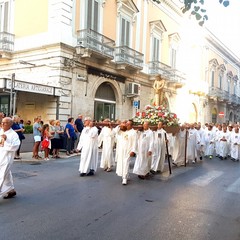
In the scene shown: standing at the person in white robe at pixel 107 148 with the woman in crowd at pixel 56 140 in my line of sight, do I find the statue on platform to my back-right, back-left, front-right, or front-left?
back-right

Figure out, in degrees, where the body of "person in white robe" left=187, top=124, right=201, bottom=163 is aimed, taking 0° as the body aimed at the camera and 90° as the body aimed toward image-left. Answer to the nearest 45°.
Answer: approximately 45°

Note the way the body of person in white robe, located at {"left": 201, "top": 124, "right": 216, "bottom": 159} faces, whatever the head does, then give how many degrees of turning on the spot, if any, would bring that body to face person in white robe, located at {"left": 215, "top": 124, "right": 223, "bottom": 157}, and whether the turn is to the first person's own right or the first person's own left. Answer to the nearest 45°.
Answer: approximately 135° to the first person's own left
